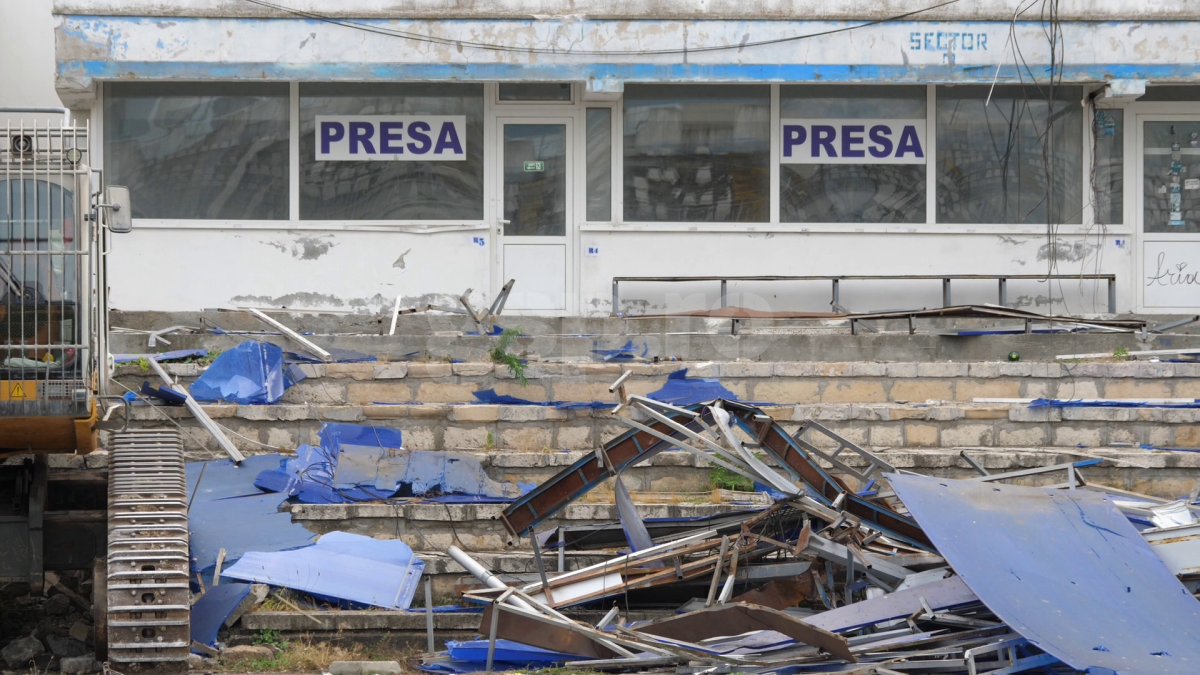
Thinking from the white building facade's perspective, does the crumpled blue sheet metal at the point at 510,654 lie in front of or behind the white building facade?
in front

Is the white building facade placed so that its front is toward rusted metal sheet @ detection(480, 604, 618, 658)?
yes

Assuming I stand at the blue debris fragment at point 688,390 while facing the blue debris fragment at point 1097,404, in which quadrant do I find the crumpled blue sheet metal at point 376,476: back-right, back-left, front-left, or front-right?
back-right

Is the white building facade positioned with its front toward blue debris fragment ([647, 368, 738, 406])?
yes

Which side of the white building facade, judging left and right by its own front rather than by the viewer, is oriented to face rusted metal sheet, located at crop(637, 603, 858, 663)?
front

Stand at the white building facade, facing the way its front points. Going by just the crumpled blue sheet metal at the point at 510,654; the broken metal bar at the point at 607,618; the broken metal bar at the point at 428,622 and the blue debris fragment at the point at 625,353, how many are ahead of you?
4

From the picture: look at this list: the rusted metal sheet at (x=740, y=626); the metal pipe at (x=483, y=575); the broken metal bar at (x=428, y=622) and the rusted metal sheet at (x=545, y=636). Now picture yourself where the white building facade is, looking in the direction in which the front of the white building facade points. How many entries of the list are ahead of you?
4

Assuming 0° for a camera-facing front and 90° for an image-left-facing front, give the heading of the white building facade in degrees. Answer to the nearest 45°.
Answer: approximately 0°

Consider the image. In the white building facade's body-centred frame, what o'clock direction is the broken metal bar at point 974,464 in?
The broken metal bar is roughly at 11 o'clock from the white building facade.

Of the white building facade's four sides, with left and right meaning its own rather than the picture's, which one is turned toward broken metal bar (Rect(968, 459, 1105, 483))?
front

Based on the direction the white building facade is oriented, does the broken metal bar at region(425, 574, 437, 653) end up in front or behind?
in front

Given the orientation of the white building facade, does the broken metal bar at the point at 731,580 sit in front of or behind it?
in front

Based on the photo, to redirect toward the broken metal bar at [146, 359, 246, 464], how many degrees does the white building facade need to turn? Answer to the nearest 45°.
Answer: approximately 45° to its right
